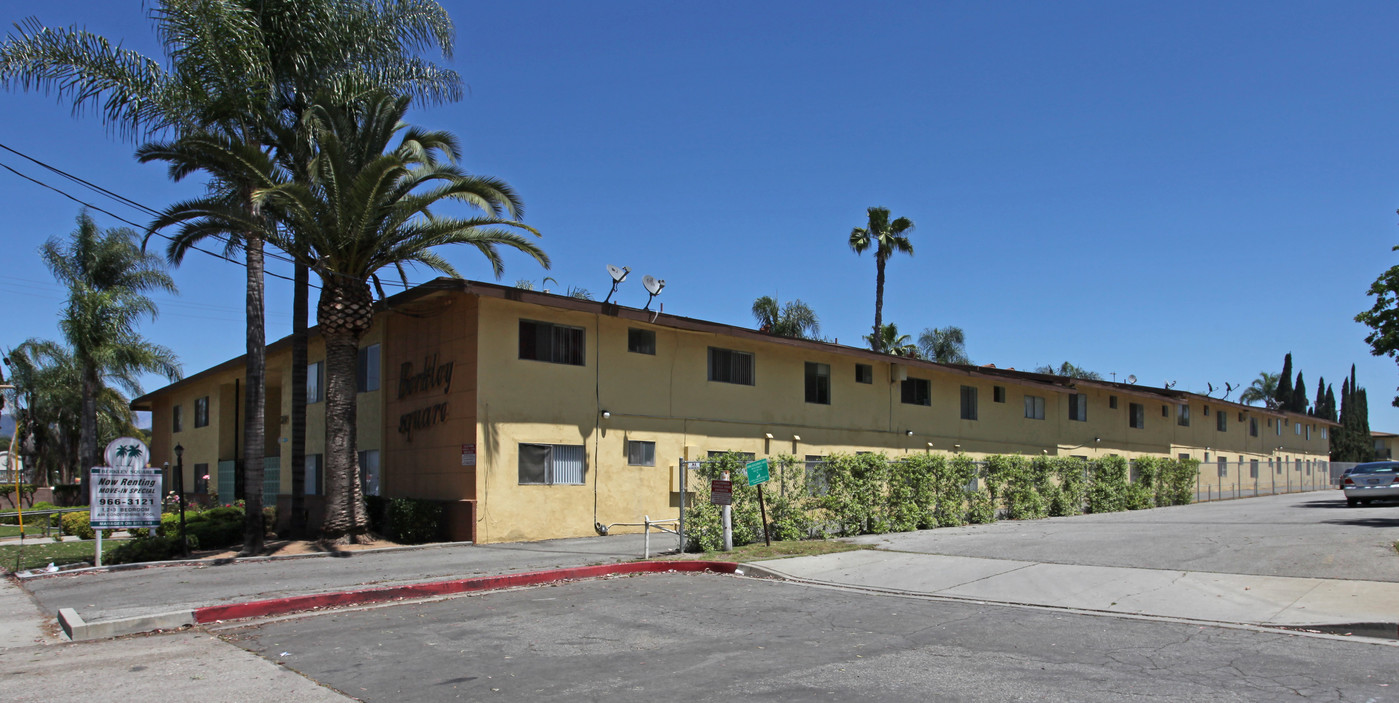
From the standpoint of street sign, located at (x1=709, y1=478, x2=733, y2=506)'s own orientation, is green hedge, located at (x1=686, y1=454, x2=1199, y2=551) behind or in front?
behind

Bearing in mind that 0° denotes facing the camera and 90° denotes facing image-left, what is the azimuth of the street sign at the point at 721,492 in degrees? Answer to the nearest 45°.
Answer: approximately 0°

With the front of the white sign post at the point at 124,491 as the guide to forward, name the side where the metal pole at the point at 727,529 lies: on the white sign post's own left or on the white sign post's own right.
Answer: on the white sign post's own left

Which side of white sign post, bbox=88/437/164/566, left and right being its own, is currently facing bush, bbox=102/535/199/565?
back
